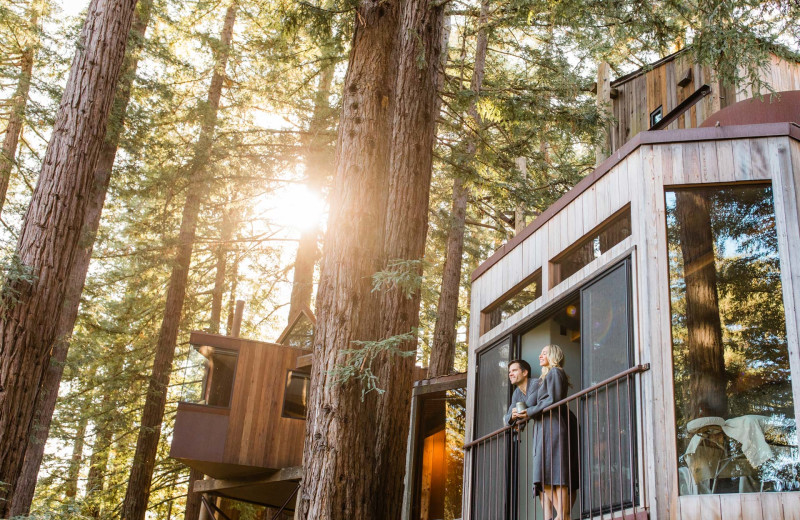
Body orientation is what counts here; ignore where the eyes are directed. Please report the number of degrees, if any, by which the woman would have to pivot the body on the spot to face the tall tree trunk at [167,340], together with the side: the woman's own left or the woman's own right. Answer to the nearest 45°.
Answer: approximately 45° to the woman's own right

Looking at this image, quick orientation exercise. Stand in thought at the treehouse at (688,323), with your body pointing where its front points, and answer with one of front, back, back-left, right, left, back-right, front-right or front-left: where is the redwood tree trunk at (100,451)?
right

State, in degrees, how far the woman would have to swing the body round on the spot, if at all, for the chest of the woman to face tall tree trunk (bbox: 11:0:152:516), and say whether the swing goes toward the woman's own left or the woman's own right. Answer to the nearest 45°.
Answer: approximately 45° to the woman's own right

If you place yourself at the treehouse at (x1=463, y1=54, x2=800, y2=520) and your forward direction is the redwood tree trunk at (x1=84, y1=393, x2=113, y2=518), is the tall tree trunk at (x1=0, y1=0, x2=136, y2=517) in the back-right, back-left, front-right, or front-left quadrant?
front-left

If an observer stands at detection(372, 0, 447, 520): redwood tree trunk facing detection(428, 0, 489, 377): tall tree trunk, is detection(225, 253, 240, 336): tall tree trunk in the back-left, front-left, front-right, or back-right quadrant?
front-left

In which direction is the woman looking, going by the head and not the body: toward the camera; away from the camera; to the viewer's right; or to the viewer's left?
to the viewer's left

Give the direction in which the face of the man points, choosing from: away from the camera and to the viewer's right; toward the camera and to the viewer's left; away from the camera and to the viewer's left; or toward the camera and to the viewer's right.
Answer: toward the camera and to the viewer's left

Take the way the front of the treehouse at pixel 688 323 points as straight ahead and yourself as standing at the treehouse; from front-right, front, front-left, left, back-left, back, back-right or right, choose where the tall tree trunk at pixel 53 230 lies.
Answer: front-right

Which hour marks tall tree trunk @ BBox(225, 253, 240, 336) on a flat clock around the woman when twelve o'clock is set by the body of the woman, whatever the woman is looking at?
The tall tree trunk is roughly at 2 o'clock from the woman.

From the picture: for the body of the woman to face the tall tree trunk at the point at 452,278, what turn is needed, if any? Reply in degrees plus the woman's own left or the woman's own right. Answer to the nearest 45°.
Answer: approximately 90° to the woman's own right

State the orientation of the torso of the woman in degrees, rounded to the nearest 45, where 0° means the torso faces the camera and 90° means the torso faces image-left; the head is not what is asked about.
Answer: approximately 90°

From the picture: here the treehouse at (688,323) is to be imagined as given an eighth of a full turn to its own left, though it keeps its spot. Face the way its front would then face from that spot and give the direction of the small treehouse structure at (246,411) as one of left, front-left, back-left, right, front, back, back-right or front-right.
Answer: back-right

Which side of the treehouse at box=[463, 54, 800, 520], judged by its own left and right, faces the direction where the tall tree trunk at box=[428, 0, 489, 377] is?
right

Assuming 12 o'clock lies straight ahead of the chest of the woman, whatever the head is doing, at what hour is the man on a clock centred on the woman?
The man is roughly at 2 o'clock from the woman.

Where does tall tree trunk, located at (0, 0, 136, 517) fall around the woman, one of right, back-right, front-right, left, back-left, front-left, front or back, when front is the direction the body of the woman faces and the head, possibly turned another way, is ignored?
front
